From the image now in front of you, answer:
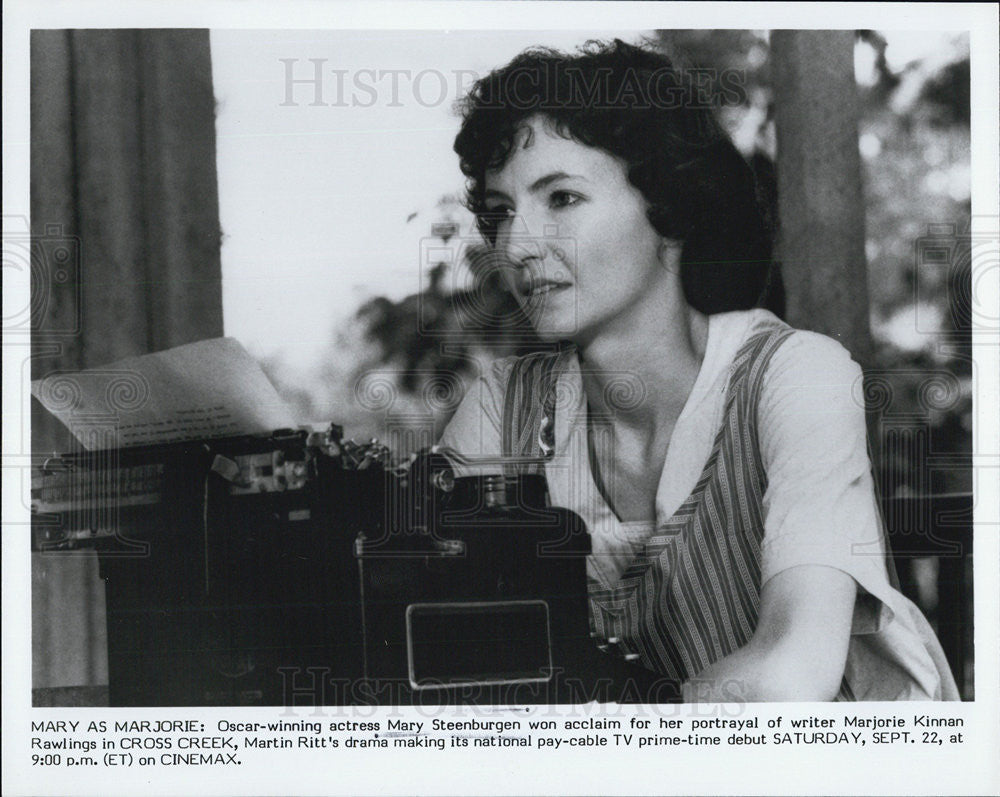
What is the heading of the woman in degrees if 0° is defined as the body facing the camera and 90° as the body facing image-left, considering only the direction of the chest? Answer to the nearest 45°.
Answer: approximately 45°

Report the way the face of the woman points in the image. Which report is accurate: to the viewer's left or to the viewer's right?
to the viewer's left
